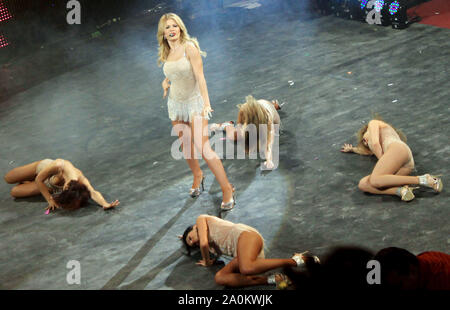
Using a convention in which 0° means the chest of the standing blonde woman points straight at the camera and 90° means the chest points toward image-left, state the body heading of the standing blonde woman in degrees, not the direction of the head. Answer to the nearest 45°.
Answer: approximately 45°

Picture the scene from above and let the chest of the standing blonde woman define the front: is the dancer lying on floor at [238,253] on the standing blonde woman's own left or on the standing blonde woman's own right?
on the standing blonde woman's own left

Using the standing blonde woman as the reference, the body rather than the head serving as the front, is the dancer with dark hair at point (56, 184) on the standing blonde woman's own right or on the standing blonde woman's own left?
on the standing blonde woman's own right

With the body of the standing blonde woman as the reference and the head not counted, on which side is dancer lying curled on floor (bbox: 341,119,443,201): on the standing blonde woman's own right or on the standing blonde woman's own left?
on the standing blonde woman's own left

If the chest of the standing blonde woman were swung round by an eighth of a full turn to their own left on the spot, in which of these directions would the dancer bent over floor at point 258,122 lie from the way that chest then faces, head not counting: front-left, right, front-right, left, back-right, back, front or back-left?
back-left
